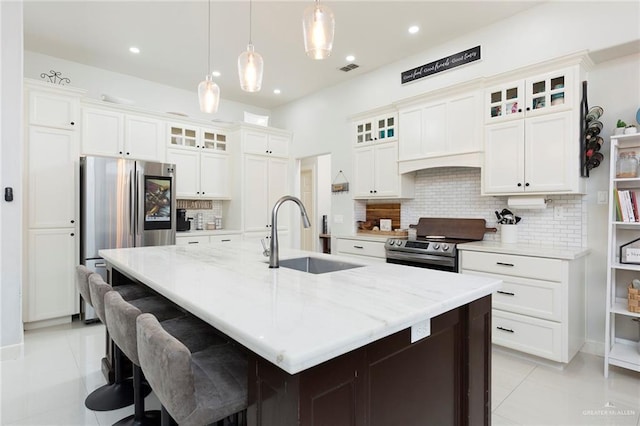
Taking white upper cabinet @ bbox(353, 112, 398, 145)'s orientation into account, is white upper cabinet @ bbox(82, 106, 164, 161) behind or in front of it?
in front

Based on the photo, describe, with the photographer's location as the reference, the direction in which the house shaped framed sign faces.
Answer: facing the viewer and to the left of the viewer

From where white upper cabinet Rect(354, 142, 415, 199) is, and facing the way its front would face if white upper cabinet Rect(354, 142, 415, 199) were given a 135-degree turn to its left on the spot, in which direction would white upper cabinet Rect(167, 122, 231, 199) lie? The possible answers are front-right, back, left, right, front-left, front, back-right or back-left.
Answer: back

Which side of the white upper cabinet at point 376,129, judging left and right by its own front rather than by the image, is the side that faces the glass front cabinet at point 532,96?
left

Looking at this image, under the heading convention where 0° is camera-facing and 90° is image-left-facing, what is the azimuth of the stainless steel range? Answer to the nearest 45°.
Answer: approximately 45°
